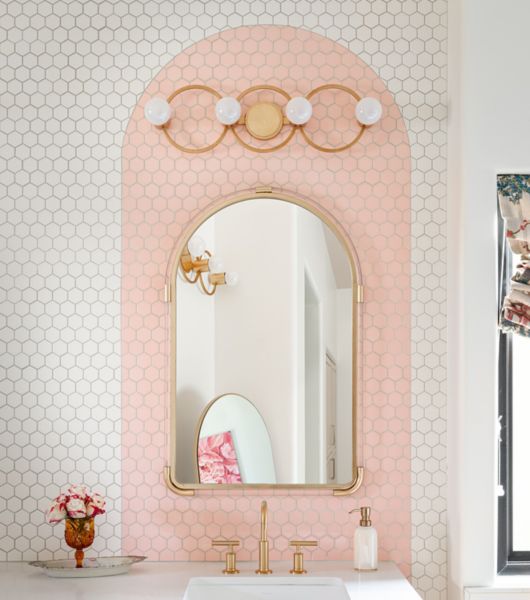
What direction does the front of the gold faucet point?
toward the camera

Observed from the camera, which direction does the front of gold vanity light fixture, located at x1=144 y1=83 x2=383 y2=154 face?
facing the viewer

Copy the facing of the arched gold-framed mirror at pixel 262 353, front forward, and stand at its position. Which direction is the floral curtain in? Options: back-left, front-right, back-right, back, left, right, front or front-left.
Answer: left

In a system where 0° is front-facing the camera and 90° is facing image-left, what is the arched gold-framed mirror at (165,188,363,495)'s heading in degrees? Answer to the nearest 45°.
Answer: approximately 0°

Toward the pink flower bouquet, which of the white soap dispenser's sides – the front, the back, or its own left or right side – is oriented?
front

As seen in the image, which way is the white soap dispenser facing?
to the viewer's left

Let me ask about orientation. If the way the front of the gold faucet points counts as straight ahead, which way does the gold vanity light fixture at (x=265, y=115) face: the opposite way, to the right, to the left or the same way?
the same way
